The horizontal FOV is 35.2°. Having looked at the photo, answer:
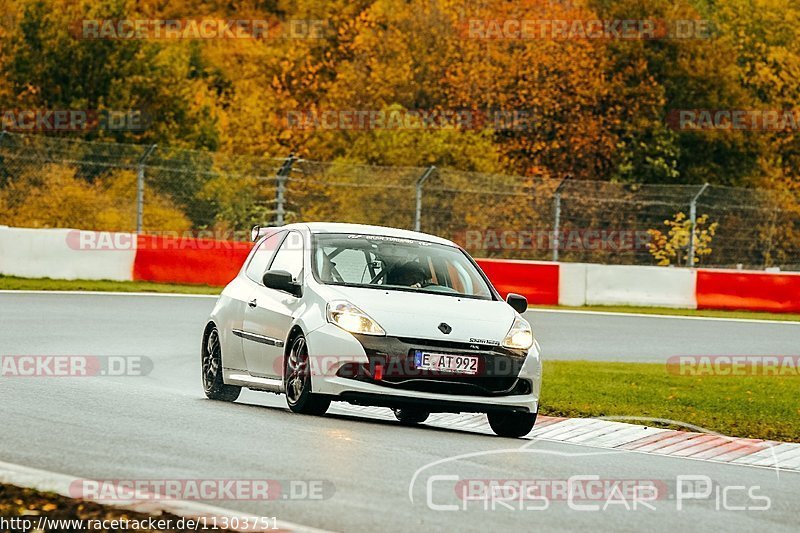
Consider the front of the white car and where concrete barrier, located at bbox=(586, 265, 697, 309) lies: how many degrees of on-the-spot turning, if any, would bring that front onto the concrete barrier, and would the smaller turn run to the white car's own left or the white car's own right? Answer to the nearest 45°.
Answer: approximately 135° to the white car's own left

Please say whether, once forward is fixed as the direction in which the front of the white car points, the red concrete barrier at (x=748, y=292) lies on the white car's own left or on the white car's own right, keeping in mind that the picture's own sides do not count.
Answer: on the white car's own left

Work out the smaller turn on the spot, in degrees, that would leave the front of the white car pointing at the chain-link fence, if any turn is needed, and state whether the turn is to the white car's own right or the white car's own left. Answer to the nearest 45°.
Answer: approximately 135° to the white car's own left

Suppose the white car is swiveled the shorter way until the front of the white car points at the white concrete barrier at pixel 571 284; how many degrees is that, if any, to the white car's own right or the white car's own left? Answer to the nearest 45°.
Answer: approximately 135° to the white car's own left

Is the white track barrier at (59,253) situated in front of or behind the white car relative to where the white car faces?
behind

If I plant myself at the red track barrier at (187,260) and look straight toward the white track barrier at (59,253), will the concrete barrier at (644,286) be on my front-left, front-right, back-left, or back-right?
back-left

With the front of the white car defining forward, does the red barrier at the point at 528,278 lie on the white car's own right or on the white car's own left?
on the white car's own left

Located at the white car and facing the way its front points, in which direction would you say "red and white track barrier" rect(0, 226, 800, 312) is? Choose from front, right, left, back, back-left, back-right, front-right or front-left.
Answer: back-left

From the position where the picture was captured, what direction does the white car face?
facing the viewer and to the right of the viewer

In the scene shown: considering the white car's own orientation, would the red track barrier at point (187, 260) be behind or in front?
behind
